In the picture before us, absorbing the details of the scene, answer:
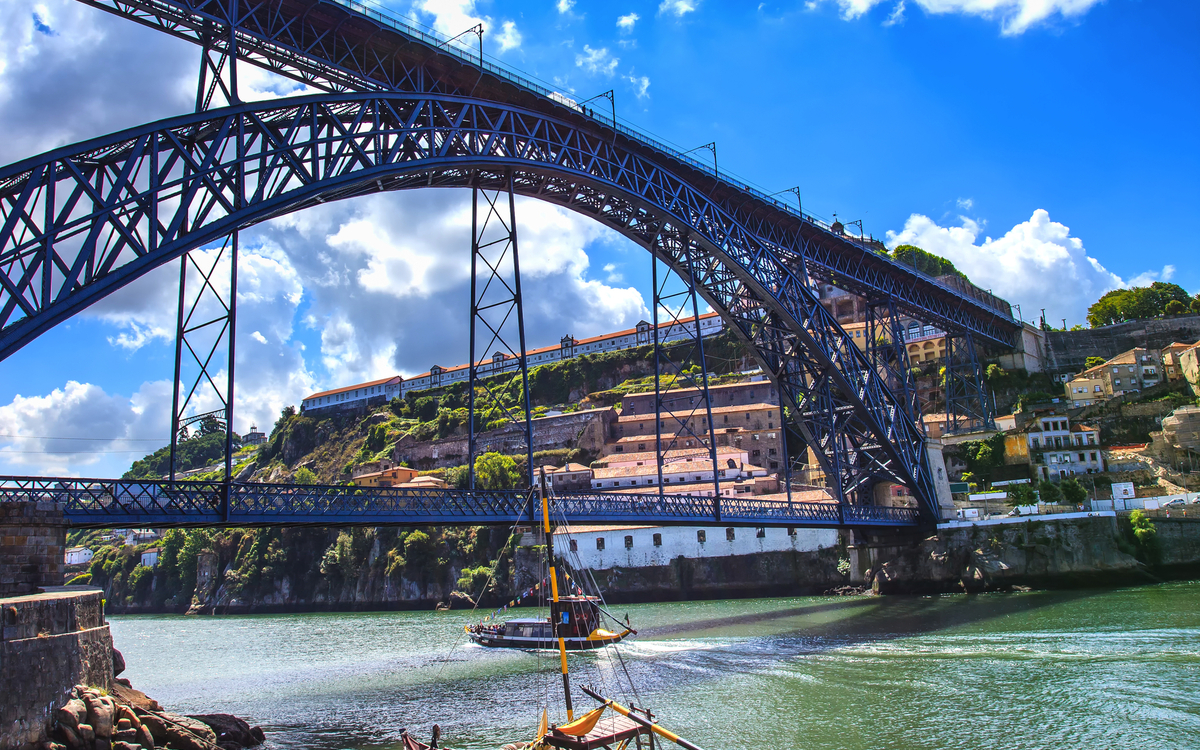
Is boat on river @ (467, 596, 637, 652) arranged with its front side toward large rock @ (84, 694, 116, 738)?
no

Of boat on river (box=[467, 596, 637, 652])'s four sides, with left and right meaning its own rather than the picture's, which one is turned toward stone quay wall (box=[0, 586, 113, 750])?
left

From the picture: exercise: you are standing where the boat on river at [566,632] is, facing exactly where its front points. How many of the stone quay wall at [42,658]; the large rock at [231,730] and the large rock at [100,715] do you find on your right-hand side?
0

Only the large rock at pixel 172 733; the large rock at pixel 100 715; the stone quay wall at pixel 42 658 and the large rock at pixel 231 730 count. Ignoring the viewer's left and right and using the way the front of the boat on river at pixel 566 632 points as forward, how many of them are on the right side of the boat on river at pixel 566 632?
0

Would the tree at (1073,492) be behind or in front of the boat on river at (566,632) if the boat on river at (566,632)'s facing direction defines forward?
behind

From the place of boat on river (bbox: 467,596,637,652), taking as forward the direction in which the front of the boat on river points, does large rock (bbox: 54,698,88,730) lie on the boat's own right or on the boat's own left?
on the boat's own left

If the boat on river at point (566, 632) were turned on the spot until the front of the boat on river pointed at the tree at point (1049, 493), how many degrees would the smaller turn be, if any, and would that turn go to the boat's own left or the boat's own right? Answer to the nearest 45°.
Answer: approximately 135° to the boat's own right

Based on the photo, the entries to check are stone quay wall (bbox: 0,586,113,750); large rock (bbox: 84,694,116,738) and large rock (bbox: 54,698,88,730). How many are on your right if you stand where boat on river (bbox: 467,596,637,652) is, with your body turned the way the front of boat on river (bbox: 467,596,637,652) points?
0

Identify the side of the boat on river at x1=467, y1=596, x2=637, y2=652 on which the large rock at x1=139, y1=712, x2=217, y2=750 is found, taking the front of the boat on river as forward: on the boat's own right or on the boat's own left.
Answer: on the boat's own left

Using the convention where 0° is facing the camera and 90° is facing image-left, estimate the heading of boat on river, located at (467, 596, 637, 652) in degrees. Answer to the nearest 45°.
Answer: approximately 90°

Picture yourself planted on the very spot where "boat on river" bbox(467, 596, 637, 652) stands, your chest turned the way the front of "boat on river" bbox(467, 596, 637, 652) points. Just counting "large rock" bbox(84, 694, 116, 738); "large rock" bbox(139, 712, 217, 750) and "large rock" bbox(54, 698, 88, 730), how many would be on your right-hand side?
0
